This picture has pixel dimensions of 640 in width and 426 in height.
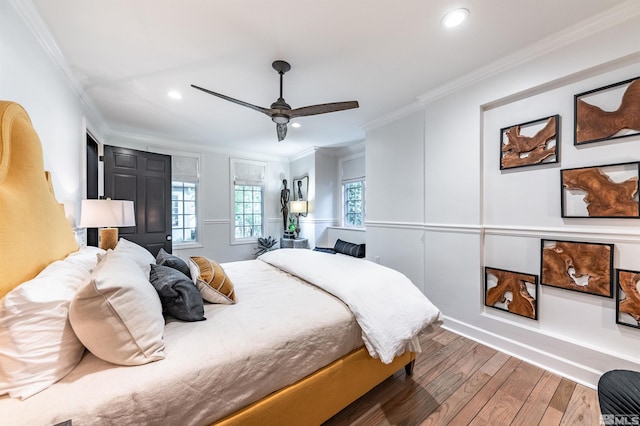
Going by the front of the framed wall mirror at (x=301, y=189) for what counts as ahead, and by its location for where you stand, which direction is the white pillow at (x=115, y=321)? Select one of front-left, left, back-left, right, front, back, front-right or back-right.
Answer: front-left

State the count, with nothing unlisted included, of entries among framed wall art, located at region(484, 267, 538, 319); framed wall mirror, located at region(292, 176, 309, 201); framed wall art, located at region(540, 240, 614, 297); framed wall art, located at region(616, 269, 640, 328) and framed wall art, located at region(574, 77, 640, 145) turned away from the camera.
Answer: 0

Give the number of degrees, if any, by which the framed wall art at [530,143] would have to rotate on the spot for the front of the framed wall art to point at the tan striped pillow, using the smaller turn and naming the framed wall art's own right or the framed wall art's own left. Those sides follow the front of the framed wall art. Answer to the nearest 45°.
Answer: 0° — it already faces it

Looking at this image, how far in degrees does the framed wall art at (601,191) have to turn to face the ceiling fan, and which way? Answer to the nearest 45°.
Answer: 0° — it already faces it

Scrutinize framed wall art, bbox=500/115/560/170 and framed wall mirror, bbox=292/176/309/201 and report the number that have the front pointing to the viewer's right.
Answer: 0

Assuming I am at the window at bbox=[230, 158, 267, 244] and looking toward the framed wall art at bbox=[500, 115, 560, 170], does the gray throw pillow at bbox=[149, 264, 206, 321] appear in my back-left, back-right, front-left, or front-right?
front-right

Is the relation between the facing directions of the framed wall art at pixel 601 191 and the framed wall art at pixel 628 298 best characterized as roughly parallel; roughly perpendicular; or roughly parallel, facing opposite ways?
roughly parallel

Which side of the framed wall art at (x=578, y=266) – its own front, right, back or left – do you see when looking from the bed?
front

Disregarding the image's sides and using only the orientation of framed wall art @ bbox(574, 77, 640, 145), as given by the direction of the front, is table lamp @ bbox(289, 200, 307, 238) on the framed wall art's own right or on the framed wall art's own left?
on the framed wall art's own right

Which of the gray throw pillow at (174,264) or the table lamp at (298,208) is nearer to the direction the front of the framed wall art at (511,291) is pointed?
the gray throw pillow

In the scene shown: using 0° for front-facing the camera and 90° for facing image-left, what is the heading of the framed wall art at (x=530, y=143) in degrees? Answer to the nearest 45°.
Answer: approximately 45°

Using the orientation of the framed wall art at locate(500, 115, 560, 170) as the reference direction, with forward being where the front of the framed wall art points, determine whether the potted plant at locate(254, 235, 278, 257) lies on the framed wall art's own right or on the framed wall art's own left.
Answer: on the framed wall art's own right

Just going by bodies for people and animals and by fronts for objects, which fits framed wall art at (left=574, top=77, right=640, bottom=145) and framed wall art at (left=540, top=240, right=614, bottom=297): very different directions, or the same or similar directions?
same or similar directions

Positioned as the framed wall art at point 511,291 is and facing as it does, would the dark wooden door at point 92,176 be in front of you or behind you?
in front

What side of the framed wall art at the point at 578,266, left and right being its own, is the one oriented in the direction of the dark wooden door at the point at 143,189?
front
